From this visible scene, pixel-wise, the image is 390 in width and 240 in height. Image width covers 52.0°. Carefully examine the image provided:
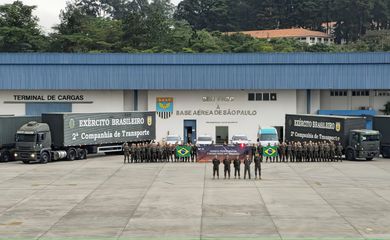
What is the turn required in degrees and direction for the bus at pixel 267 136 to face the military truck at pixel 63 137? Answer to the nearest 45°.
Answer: approximately 90° to its right

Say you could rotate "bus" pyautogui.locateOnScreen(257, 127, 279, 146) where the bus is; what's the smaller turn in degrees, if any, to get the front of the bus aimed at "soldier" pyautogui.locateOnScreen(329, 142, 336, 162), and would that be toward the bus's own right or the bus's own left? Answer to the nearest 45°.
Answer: approximately 45° to the bus's own left

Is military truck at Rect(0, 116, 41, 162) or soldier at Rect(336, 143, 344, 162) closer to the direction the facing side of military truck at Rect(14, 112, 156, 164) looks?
the military truck

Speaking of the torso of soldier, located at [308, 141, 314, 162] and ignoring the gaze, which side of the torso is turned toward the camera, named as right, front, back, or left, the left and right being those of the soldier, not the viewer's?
front

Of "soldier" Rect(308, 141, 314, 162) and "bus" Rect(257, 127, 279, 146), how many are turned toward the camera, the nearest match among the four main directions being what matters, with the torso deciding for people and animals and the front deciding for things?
2

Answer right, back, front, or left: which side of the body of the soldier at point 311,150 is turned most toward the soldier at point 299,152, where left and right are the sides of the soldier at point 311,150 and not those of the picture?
right

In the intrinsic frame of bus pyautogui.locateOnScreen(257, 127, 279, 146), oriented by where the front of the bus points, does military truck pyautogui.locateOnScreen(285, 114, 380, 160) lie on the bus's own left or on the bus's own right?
on the bus's own left

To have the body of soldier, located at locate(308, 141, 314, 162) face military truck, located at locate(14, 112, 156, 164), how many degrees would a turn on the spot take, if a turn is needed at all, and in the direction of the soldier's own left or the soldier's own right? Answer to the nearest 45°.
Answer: approximately 90° to the soldier's own right

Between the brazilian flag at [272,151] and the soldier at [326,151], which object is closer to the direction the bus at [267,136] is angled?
the brazilian flag

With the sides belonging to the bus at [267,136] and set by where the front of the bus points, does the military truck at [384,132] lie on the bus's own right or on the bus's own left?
on the bus's own left

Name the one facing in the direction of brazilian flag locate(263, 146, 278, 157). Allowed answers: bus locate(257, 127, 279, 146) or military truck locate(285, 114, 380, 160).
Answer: the bus

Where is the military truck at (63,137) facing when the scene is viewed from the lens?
facing the viewer and to the left of the viewer

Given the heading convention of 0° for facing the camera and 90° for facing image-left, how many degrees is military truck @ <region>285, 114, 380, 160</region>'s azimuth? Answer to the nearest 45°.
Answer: approximately 315°

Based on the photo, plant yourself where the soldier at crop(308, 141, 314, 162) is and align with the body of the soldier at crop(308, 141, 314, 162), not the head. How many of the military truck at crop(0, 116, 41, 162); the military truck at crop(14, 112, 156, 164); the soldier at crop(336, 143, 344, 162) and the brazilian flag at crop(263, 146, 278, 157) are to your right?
3

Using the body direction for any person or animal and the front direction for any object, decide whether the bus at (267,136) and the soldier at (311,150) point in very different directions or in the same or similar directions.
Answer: same or similar directions
